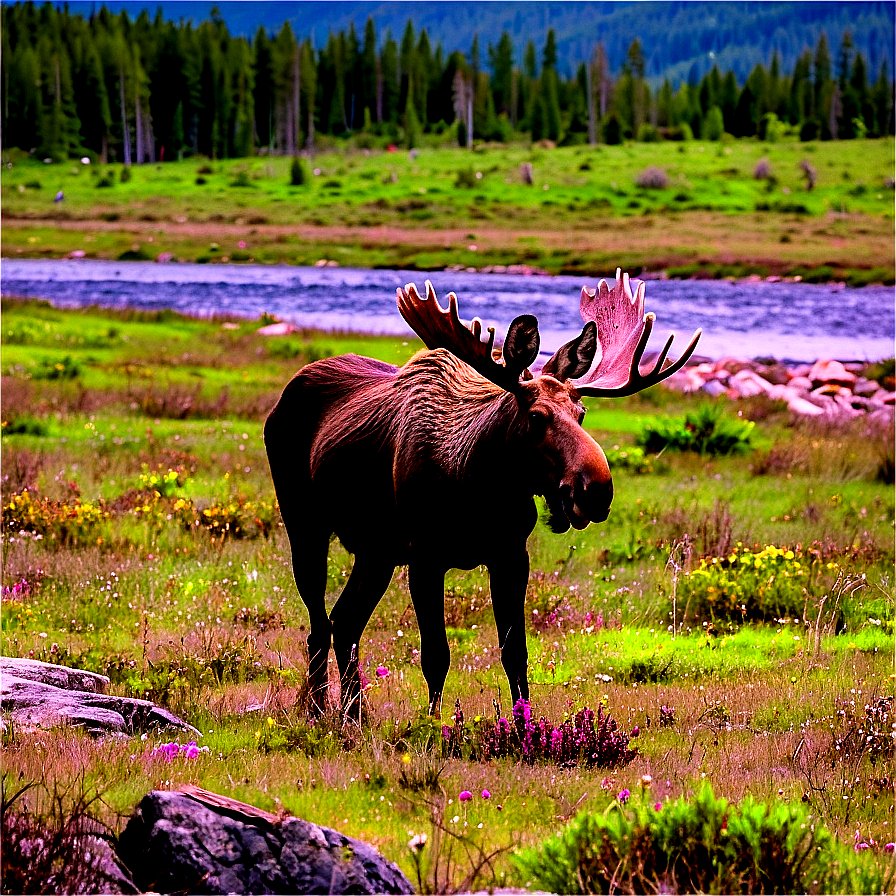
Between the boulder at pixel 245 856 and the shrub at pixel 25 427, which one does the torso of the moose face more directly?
the boulder

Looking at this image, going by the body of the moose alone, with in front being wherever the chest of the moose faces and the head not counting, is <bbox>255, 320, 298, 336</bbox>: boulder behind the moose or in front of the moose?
behind

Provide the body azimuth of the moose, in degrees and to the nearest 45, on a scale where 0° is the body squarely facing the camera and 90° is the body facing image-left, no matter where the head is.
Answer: approximately 315°

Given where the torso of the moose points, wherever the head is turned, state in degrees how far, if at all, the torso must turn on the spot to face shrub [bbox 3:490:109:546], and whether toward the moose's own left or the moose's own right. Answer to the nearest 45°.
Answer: approximately 180°

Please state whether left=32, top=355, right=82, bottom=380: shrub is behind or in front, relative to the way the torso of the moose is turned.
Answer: behind

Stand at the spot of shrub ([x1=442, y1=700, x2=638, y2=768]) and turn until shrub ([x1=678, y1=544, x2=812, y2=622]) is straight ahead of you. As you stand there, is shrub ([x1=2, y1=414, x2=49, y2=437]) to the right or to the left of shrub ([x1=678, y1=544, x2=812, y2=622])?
left
